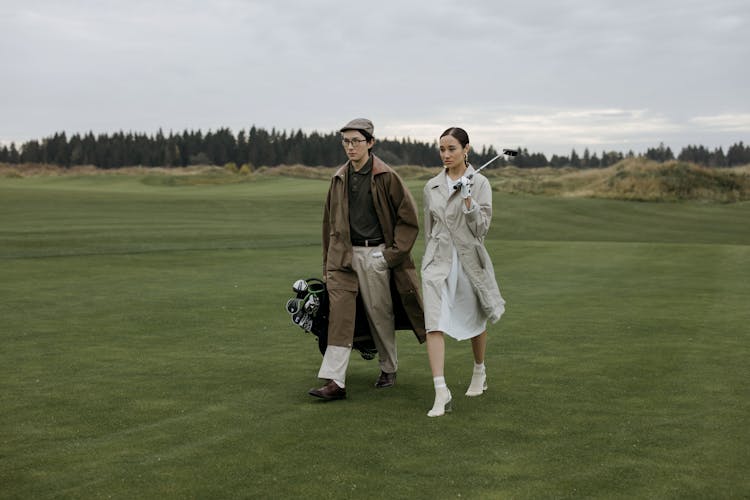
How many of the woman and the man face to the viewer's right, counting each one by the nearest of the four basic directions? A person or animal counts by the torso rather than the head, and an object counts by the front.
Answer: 0

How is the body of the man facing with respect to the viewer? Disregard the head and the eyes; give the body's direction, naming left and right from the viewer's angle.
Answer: facing the viewer and to the left of the viewer

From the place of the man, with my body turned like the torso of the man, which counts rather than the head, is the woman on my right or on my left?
on my left

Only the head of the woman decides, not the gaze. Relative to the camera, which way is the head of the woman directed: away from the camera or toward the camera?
toward the camera

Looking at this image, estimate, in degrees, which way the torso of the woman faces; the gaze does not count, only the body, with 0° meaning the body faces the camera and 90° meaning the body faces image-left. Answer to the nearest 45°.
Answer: approximately 45°

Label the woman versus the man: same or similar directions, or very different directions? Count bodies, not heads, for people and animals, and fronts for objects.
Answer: same or similar directions

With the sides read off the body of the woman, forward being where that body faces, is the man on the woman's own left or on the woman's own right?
on the woman's own right
